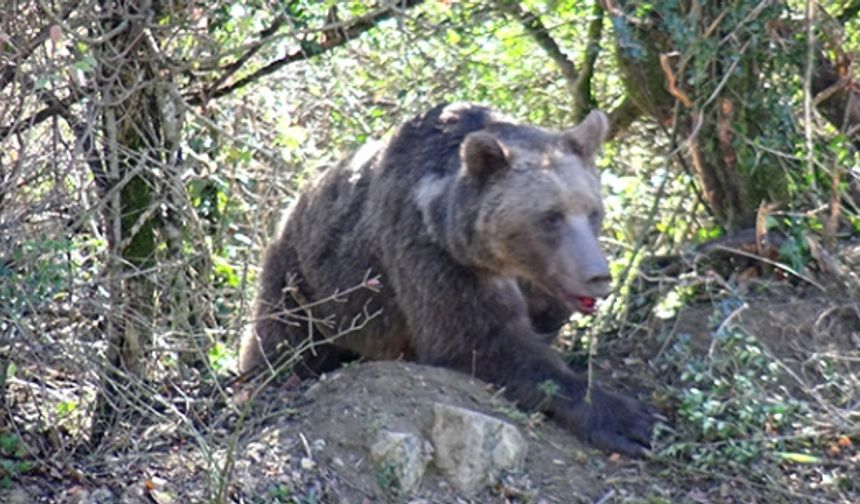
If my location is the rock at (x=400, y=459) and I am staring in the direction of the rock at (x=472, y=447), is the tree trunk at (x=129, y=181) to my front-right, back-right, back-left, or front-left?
back-left

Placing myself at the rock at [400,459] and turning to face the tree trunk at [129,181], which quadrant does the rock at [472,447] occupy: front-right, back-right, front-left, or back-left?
back-right

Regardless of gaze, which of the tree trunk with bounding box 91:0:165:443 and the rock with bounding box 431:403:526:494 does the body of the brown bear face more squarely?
the rock

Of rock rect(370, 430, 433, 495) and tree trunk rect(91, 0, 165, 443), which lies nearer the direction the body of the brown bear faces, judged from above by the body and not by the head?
the rock

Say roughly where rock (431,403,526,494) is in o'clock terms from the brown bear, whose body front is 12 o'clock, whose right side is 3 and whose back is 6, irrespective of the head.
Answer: The rock is roughly at 2 o'clock from the brown bear.

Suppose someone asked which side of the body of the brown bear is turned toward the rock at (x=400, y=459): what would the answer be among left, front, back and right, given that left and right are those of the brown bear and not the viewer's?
right

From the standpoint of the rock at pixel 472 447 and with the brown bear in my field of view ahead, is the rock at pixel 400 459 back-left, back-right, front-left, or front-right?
back-left

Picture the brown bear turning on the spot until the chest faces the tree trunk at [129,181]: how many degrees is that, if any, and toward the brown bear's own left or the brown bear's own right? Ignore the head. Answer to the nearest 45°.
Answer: approximately 135° to the brown bear's own right

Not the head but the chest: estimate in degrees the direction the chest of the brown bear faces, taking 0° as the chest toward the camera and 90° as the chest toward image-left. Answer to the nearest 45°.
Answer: approximately 315°
